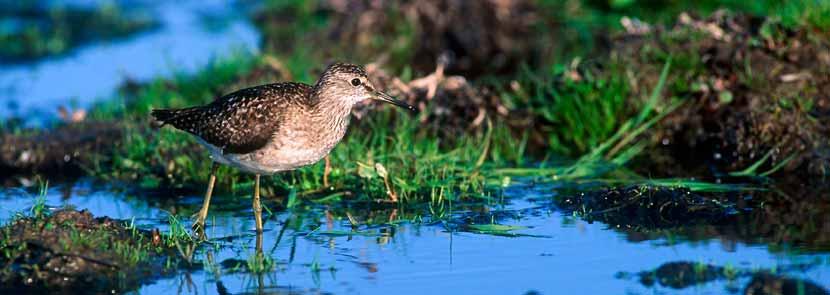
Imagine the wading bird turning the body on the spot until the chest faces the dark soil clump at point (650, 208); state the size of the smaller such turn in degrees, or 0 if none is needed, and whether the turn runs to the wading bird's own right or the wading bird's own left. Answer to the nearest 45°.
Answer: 0° — it already faces it

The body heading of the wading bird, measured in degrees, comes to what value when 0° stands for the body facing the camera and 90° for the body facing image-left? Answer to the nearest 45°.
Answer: approximately 270°
